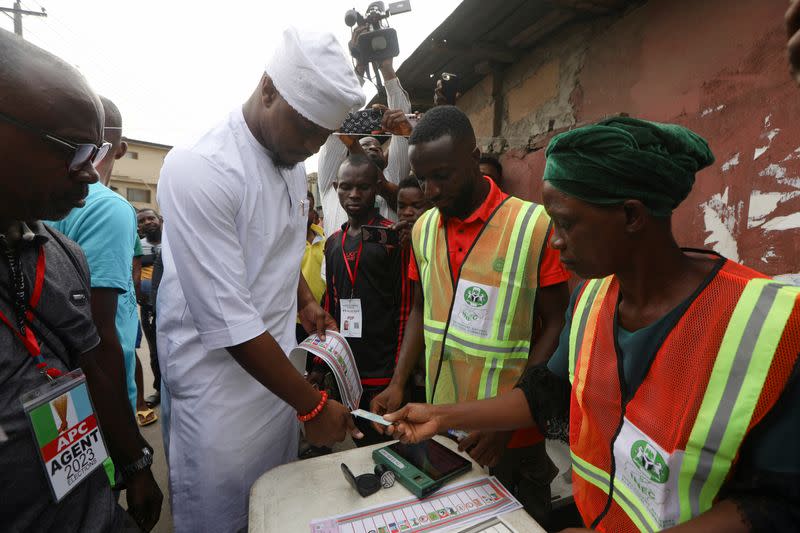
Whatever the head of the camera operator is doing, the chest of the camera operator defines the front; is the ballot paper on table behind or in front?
in front

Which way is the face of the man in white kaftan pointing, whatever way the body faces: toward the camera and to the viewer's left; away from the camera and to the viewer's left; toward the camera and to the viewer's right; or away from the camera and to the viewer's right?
toward the camera and to the viewer's right

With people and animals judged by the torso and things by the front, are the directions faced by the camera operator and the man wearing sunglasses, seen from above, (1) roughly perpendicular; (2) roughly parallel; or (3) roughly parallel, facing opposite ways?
roughly perpendicular

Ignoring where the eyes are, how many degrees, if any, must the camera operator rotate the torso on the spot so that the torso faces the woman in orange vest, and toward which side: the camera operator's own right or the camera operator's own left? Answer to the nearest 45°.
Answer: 0° — they already face them

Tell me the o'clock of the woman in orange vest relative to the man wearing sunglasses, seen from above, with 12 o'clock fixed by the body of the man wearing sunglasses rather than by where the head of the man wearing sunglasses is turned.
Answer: The woman in orange vest is roughly at 12 o'clock from the man wearing sunglasses.

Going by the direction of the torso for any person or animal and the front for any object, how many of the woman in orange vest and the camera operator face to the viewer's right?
0

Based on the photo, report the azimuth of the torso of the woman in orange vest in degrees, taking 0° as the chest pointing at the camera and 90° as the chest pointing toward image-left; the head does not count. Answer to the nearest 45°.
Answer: approximately 45°

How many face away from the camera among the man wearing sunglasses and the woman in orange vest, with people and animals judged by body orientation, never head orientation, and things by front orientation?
0

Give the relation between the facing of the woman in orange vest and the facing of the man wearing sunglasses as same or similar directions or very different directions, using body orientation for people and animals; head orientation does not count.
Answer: very different directions

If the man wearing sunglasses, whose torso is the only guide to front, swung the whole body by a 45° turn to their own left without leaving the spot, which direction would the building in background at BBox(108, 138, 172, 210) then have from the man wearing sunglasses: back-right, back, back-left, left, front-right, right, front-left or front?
left

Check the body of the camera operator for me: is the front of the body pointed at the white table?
yes

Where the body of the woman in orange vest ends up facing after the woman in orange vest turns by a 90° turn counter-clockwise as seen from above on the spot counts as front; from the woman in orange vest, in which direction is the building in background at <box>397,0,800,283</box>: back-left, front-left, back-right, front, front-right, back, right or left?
back-left

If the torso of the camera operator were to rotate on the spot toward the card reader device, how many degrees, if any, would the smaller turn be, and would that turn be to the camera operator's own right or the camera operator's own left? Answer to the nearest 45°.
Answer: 0° — they already face it

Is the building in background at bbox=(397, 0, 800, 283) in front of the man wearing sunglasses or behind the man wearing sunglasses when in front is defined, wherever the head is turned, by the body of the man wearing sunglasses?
in front

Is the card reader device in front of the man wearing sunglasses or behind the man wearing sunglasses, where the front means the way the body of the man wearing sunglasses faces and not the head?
in front
